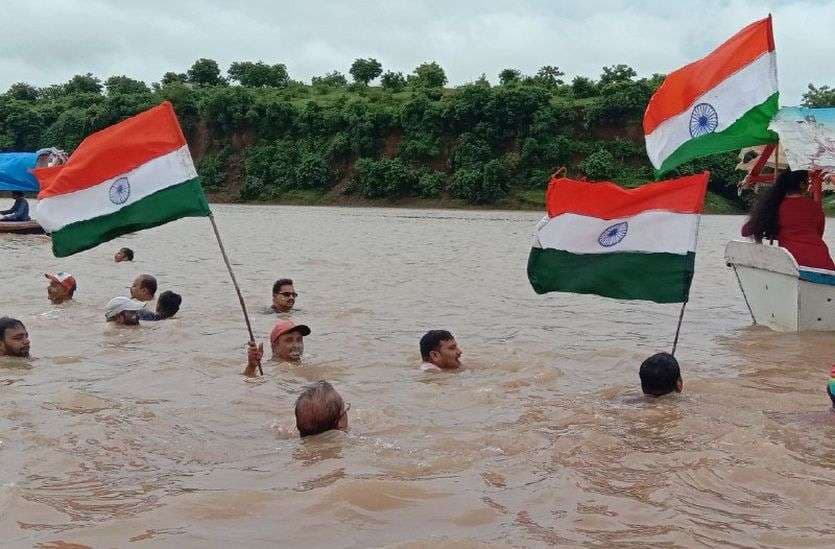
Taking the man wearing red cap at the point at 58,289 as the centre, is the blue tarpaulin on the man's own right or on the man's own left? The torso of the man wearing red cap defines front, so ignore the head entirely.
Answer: on the man's own right

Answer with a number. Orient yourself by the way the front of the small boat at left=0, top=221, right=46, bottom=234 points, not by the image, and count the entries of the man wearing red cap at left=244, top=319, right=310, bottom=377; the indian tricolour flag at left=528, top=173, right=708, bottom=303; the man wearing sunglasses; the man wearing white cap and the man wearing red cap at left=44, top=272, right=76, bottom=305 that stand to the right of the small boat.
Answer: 5

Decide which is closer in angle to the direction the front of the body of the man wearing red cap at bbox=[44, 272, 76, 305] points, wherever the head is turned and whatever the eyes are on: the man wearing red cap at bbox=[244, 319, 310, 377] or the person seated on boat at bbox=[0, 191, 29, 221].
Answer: the man wearing red cap

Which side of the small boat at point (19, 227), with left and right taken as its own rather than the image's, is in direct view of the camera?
right

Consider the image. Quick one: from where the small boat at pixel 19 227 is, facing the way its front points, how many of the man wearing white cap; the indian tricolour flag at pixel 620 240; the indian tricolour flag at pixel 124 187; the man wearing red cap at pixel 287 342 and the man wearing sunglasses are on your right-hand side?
5

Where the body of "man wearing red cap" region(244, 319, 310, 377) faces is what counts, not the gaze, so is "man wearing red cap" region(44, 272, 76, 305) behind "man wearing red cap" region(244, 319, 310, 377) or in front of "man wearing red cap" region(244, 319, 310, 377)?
behind

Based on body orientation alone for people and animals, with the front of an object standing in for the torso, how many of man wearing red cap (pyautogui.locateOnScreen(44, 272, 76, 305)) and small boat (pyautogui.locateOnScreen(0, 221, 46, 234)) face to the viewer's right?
1

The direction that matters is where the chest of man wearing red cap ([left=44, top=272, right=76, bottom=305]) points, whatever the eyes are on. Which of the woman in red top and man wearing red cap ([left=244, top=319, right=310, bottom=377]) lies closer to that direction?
the man wearing red cap

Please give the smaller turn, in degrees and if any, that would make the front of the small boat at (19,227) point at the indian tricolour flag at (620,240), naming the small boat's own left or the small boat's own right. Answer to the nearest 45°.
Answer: approximately 90° to the small boat's own right

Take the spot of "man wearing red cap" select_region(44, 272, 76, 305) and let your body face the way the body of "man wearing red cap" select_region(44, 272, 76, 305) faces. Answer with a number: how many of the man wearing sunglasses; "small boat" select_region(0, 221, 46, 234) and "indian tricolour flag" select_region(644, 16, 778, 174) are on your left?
2

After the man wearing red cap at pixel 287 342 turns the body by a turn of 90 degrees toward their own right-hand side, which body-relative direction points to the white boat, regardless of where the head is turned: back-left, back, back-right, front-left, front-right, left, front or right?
back-left

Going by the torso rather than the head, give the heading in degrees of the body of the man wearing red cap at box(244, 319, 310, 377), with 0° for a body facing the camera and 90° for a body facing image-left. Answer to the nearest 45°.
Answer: approximately 315°

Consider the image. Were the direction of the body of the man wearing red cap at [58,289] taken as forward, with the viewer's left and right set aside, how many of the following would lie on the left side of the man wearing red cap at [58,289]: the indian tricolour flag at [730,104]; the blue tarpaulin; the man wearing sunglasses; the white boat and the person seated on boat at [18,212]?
3
